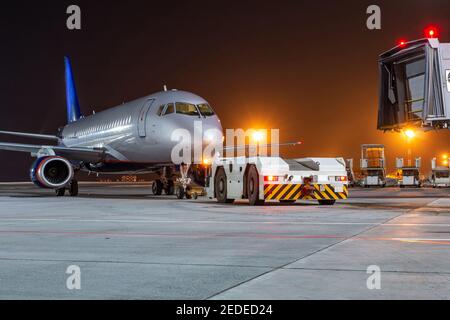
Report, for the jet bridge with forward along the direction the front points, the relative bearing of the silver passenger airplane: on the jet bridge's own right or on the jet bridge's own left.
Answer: on the jet bridge's own right

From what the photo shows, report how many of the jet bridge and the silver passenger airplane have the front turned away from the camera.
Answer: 0

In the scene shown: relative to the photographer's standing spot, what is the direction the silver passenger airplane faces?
facing the viewer and to the right of the viewer

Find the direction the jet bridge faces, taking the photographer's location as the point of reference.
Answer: facing the viewer and to the left of the viewer

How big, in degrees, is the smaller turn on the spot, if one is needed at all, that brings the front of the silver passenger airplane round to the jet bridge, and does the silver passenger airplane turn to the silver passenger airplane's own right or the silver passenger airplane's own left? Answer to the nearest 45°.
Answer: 0° — it already faces it
